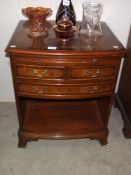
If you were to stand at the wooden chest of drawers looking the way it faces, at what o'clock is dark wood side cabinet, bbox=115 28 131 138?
The dark wood side cabinet is roughly at 8 o'clock from the wooden chest of drawers.

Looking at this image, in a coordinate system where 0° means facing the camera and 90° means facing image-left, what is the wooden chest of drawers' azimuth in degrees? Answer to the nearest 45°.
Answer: approximately 0°
